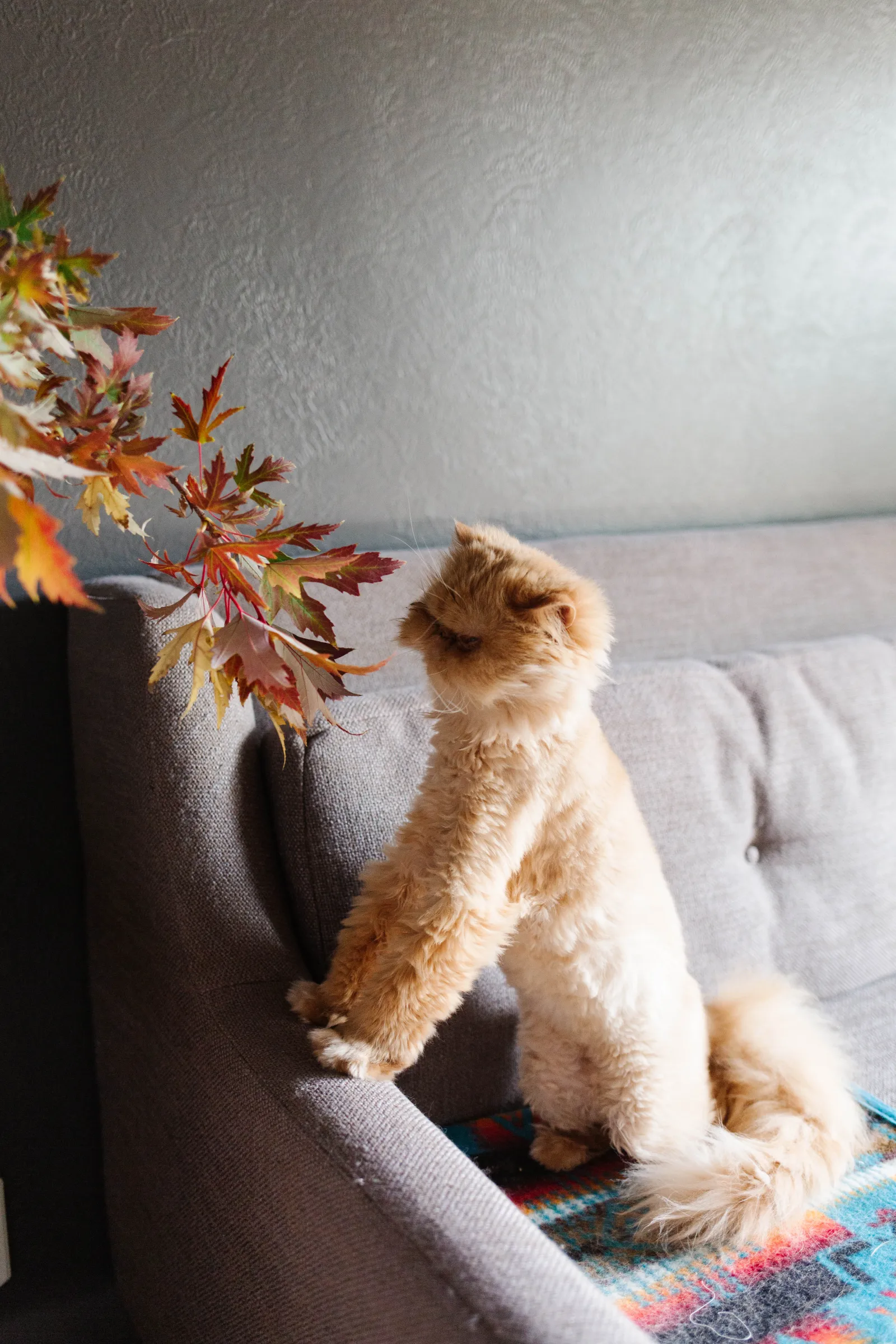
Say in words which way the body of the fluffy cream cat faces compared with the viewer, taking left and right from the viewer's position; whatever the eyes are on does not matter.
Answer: facing to the left of the viewer

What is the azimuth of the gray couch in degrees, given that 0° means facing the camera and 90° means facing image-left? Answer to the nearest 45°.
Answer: approximately 315°
